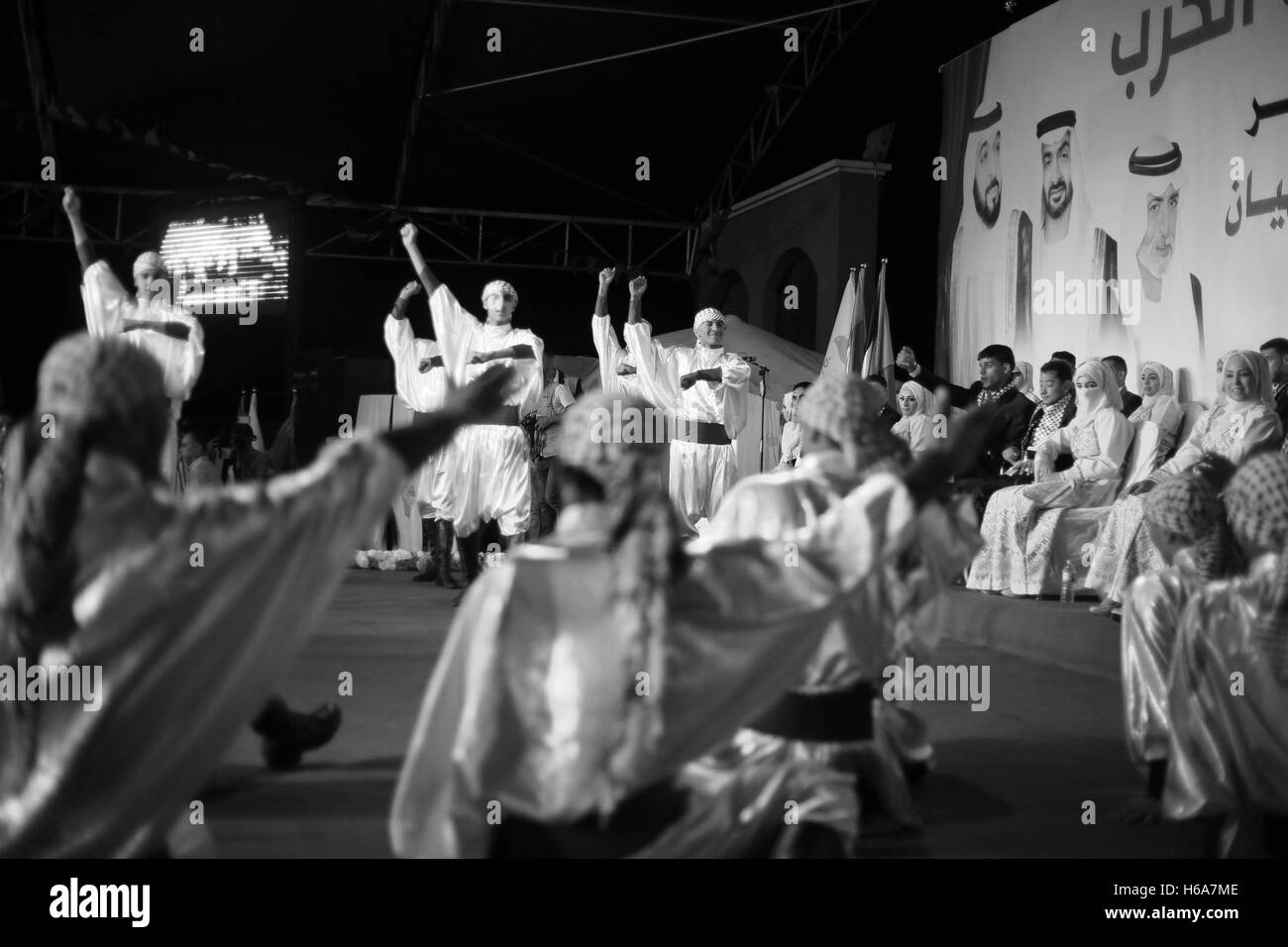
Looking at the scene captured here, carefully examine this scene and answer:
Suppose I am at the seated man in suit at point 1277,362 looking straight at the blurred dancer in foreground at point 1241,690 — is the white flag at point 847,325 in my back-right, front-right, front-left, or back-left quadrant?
back-right

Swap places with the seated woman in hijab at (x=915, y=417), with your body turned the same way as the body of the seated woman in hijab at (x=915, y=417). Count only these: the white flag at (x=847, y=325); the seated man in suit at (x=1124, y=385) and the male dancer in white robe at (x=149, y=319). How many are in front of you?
1

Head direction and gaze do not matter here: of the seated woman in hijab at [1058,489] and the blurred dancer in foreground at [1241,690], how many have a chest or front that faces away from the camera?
1

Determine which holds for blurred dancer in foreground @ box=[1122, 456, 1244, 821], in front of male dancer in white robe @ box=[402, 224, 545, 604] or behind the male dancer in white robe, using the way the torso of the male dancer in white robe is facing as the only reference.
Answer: in front

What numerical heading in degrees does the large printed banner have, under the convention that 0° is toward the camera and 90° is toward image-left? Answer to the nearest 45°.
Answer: approximately 45°

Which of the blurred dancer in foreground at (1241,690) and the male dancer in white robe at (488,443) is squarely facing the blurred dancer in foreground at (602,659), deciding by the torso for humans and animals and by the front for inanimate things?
the male dancer in white robe

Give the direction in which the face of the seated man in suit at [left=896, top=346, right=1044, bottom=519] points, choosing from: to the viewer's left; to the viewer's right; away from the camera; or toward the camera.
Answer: to the viewer's left

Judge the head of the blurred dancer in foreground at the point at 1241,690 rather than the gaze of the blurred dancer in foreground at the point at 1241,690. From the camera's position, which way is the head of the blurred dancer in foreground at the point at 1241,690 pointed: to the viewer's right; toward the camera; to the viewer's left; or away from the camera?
away from the camera

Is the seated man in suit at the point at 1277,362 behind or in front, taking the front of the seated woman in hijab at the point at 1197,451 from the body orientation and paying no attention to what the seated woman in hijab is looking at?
behind

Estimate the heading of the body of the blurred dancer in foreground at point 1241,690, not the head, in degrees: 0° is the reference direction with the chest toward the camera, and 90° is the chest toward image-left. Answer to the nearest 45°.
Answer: approximately 180°

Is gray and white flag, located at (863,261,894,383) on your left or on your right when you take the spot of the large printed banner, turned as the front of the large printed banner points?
on your right

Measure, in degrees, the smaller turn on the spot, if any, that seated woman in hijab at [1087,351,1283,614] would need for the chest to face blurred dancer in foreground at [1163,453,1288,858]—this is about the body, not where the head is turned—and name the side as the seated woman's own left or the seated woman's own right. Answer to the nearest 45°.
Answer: approximately 45° to the seated woman's own left
